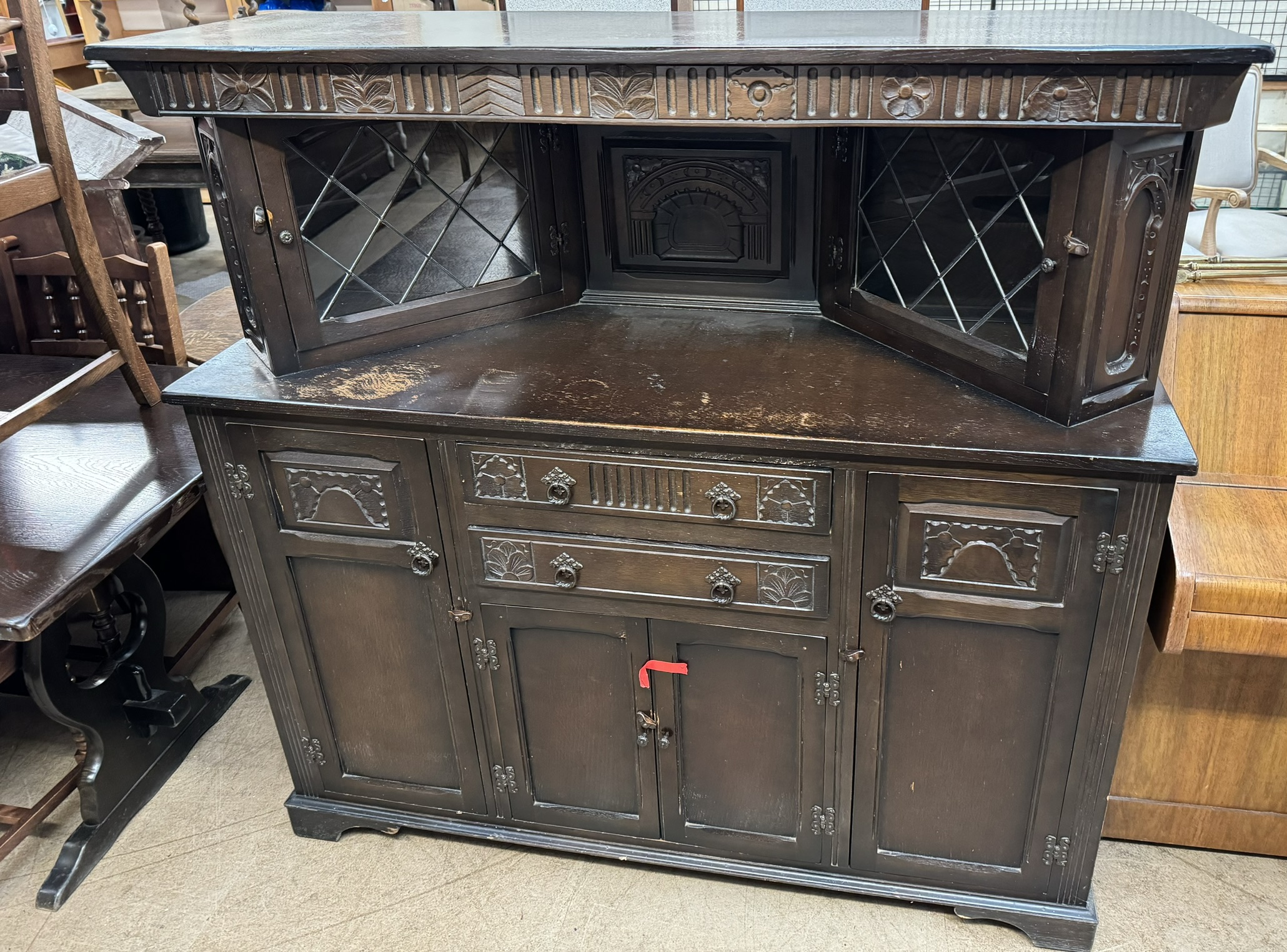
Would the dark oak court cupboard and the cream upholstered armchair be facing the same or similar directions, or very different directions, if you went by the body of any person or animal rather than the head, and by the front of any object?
same or similar directions

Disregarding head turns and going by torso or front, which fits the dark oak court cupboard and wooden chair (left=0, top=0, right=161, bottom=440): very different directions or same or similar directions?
same or similar directions

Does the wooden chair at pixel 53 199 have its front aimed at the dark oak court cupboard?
no

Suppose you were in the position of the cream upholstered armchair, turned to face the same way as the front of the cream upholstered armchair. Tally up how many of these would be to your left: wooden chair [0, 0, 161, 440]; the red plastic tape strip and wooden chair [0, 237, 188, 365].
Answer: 0

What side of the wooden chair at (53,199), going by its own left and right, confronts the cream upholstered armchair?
left

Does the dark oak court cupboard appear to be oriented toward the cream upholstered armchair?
no

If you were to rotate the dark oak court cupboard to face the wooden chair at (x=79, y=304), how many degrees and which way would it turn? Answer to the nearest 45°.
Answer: approximately 135° to its right

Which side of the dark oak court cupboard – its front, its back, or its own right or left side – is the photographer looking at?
front

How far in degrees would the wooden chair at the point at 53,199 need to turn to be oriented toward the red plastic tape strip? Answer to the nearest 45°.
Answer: approximately 90° to its left

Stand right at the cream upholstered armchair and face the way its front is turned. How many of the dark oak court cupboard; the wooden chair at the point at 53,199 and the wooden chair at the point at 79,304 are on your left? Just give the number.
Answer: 0

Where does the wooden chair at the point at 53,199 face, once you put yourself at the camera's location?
facing the viewer and to the left of the viewer

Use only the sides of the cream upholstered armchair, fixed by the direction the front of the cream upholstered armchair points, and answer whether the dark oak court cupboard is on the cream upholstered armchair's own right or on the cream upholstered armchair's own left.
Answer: on the cream upholstered armchair's own right

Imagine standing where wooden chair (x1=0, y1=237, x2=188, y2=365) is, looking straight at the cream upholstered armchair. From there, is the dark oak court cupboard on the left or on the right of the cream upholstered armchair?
right

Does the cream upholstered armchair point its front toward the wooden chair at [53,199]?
no
